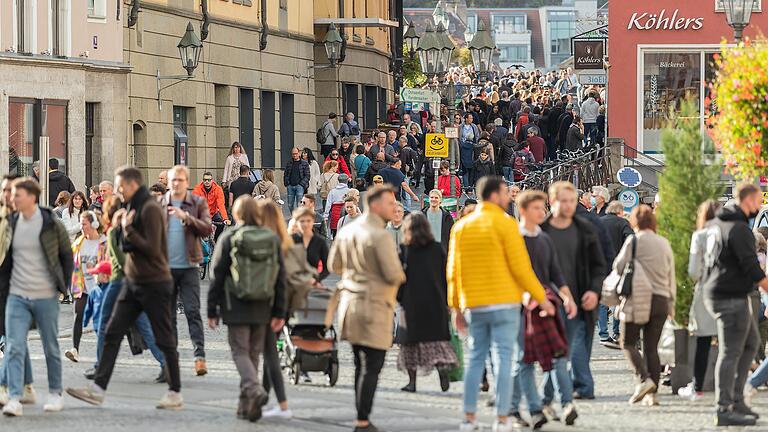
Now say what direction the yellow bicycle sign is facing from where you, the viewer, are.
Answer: facing the viewer

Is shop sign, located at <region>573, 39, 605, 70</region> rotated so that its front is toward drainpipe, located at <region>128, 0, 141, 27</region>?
no

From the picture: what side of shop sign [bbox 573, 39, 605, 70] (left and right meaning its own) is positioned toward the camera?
front

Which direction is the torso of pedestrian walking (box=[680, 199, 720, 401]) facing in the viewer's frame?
to the viewer's left

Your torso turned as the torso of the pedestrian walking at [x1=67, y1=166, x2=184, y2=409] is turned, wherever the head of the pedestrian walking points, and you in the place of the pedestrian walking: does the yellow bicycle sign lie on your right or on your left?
on your right

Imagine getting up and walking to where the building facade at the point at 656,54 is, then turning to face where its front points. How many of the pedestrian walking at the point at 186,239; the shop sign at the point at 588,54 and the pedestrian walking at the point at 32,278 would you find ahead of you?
2

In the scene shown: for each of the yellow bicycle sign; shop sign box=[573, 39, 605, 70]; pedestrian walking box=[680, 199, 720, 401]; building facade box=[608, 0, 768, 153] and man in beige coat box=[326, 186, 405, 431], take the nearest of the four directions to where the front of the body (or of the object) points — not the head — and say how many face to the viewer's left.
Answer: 1

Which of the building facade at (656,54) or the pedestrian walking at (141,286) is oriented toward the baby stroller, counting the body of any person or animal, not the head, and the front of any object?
the building facade

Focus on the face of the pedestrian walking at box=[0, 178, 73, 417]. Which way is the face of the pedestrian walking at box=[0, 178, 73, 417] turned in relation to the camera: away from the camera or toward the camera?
toward the camera

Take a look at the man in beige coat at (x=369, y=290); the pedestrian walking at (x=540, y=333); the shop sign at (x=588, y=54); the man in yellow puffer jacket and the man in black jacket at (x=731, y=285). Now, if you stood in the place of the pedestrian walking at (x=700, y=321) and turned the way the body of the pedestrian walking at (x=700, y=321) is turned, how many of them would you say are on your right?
1

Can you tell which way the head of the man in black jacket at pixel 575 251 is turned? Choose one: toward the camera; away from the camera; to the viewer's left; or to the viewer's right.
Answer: toward the camera

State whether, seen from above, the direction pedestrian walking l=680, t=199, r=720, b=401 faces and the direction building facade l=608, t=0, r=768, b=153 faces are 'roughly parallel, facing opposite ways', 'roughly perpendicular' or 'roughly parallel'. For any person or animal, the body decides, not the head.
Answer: roughly perpendicular

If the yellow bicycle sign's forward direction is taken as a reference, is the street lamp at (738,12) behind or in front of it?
in front

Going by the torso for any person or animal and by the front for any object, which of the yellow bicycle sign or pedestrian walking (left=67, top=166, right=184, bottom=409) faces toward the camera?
the yellow bicycle sign

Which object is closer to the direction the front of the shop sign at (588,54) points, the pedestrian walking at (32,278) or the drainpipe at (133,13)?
the pedestrian walking

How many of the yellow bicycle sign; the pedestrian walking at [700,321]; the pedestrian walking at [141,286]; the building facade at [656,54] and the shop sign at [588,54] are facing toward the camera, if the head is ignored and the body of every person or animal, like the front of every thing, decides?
3

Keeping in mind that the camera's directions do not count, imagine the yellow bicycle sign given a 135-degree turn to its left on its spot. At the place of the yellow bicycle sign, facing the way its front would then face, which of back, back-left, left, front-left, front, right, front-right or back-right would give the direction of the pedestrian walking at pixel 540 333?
back-right

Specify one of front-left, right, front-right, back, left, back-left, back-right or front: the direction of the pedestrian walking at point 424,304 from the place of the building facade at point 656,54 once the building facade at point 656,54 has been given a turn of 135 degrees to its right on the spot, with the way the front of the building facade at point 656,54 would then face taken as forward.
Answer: back-left
